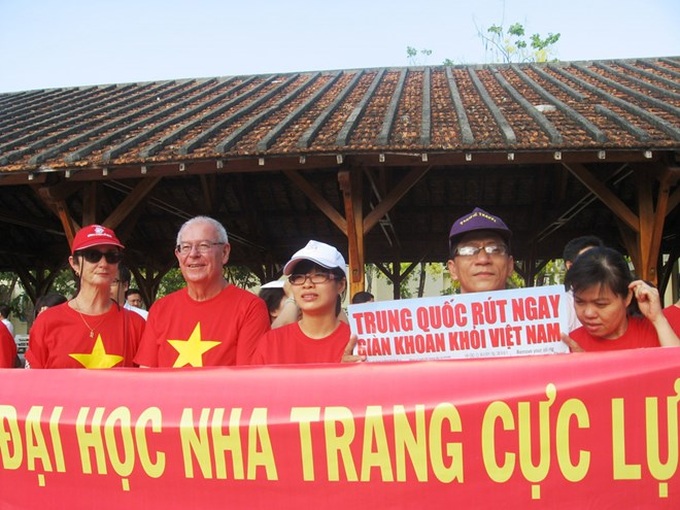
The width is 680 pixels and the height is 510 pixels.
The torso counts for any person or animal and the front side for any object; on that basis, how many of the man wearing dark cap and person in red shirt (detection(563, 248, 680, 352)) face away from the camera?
0

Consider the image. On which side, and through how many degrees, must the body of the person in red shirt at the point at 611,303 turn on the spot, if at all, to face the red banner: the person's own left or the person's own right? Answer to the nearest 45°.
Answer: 0° — they already face it

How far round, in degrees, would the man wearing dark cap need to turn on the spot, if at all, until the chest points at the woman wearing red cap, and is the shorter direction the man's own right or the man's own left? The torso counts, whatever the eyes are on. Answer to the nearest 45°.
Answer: approximately 90° to the man's own right

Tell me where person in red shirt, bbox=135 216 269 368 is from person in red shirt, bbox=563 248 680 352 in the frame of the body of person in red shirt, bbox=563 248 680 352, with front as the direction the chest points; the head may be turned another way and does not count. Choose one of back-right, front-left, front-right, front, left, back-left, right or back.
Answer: front-right

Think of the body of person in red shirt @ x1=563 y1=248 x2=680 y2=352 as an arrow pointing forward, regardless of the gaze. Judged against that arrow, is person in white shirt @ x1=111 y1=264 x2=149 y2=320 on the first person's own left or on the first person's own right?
on the first person's own right

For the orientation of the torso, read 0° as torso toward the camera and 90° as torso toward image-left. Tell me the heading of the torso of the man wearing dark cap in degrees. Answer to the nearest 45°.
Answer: approximately 0°

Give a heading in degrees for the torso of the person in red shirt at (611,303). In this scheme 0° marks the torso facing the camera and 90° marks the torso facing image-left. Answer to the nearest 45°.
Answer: approximately 45°
